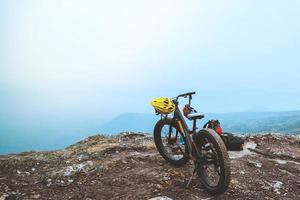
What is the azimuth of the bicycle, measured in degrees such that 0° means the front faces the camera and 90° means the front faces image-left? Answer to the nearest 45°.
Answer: approximately 135°

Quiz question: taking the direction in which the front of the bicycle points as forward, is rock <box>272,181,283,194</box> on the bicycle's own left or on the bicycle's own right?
on the bicycle's own right
